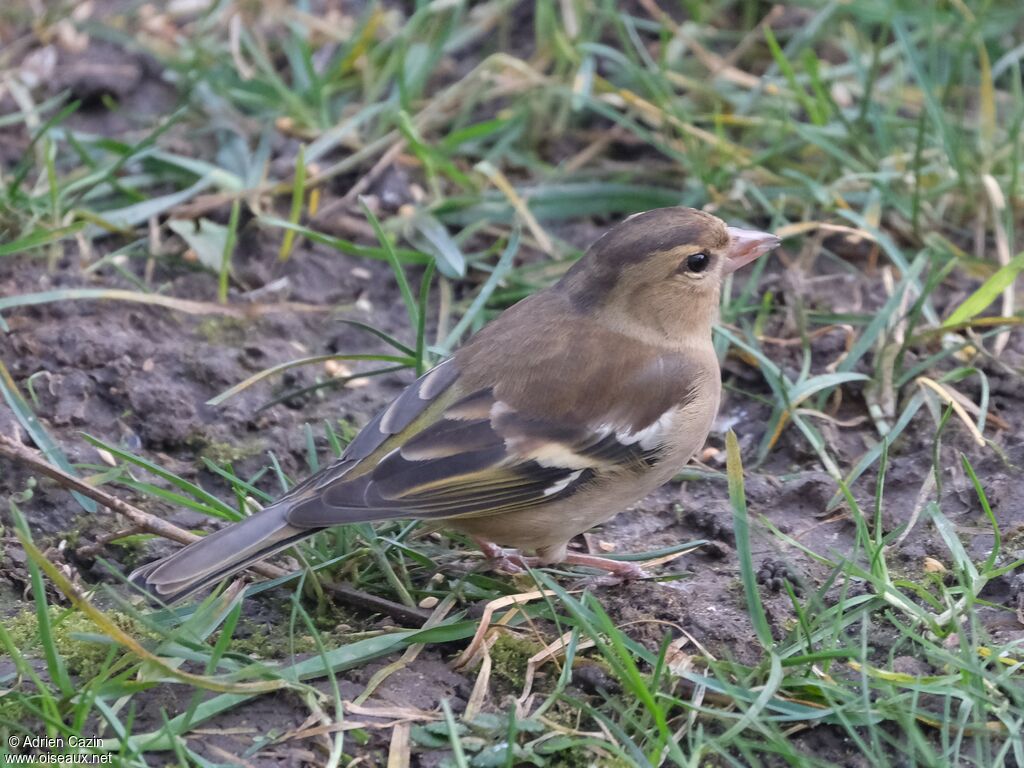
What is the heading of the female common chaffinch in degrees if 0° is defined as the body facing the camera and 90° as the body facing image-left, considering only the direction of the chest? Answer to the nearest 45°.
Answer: approximately 270°
